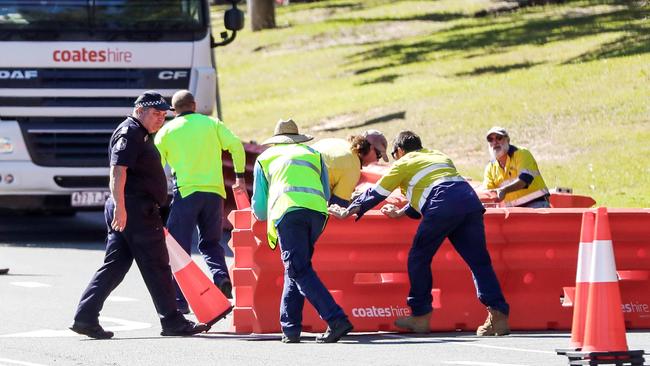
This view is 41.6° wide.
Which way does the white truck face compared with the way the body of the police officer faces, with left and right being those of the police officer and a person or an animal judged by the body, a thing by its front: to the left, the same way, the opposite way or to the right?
to the right

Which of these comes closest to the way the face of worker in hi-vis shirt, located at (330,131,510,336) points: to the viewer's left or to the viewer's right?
to the viewer's left

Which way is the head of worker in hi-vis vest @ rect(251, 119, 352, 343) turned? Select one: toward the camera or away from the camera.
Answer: away from the camera

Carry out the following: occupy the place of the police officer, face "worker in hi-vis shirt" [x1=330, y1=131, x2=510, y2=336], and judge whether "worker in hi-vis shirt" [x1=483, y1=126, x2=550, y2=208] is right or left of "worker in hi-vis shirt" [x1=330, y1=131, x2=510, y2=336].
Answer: left

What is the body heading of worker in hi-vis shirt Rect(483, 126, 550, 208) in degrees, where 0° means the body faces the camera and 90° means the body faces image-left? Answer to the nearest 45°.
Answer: approximately 45°

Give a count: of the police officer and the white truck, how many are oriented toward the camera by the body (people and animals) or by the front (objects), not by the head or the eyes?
1

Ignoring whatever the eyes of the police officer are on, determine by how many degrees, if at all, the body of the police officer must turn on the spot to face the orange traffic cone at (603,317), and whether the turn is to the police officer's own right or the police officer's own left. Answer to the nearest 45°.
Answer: approximately 45° to the police officer's own right

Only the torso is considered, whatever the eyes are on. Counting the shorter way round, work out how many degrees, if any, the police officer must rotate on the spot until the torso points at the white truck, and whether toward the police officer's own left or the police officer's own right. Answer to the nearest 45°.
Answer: approximately 90° to the police officer's own left

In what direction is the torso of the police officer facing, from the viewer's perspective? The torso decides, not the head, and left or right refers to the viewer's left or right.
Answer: facing to the right of the viewer

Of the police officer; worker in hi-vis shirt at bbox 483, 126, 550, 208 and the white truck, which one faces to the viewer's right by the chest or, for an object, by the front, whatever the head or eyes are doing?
the police officer
